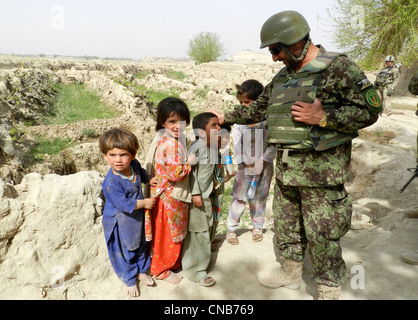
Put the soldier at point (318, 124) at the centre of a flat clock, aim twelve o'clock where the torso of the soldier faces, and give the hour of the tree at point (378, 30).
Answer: The tree is roughly at 5 o'clock from the soldier.

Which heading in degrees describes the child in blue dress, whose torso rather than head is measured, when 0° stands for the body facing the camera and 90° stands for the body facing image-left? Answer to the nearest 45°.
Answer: approximately 315°

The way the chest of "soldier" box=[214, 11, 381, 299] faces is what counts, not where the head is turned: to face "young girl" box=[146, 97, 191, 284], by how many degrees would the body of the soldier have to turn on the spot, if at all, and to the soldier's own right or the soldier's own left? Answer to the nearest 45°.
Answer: approximately 45° to the soldier's own right

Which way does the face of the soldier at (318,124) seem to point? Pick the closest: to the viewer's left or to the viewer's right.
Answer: to the viewer's left
